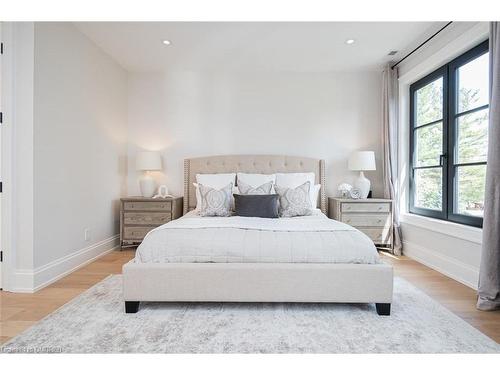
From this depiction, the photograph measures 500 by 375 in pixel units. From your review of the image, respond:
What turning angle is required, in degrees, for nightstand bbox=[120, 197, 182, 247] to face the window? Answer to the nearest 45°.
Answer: approximately 45° to its left

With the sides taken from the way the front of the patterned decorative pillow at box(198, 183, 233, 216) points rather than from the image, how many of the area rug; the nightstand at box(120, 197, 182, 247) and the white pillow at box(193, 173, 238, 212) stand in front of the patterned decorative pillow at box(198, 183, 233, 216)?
1

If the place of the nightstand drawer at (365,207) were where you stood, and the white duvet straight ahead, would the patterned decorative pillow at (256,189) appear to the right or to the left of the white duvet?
right

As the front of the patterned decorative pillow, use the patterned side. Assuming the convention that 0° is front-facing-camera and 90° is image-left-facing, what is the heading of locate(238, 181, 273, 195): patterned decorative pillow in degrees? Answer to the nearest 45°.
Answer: approximately 0°

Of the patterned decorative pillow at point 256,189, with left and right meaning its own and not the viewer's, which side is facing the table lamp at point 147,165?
right

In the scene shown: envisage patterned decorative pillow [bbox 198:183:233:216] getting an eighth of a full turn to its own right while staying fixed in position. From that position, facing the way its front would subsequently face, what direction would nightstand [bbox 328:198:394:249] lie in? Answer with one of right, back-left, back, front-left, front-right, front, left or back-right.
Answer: back-left

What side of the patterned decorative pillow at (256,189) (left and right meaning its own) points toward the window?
left

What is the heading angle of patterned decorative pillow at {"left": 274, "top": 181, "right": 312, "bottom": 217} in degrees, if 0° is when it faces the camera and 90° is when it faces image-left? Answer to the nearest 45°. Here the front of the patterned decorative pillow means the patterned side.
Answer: approximately 0°
